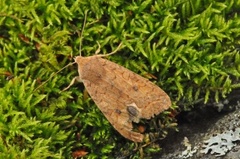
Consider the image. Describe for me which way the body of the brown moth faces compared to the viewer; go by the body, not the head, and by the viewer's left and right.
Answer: facing away from the viewer and to the left of the viewer
